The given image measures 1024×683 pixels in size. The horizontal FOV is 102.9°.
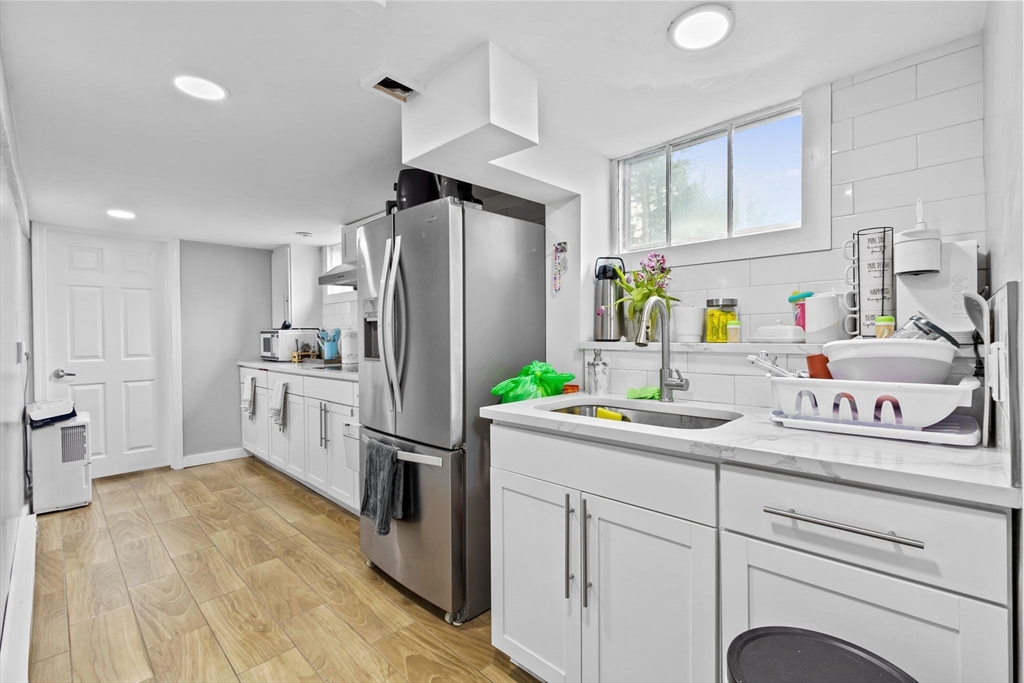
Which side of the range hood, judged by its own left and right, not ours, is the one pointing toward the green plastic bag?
left

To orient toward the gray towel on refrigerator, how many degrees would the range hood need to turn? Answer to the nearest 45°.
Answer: approximately 45° to its left

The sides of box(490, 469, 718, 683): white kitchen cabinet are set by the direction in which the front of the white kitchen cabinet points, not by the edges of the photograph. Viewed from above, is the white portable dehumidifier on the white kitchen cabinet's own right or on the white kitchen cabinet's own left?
on the white kitchen cabinet's own right
